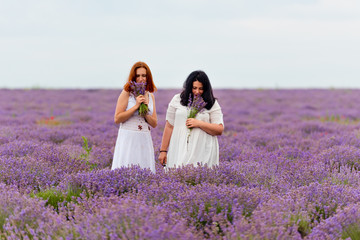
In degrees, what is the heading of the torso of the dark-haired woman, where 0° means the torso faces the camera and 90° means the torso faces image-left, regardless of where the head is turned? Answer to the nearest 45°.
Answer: approximately 0°

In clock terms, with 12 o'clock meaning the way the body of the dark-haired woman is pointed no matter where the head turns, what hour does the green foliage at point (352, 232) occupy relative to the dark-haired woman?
The green foliage is roughly at 11 o'clock from the dark-haired woman.

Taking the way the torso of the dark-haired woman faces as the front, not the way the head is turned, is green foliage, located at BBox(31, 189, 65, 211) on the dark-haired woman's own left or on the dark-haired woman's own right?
on the dark-haired woman's own right
